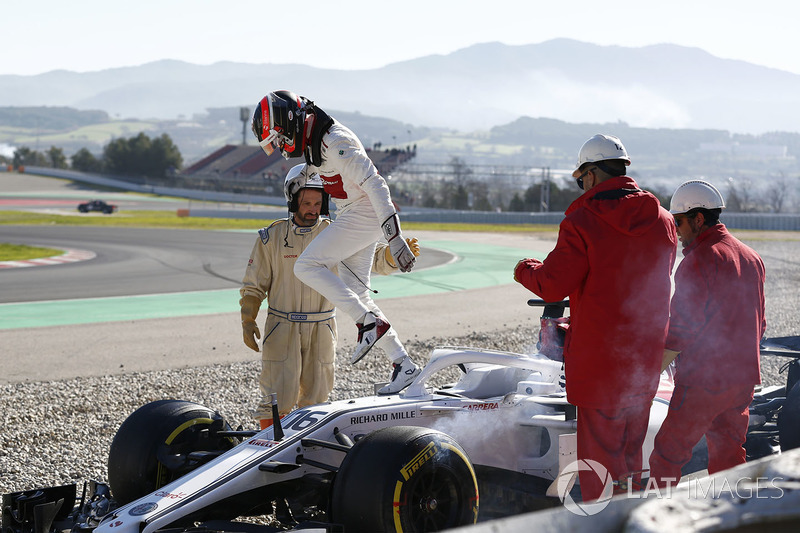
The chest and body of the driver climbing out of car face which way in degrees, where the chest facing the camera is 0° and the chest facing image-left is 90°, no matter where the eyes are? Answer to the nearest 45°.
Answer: approximately 90°

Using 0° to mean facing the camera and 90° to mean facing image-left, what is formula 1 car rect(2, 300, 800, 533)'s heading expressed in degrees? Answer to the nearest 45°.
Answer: approximately 45°
